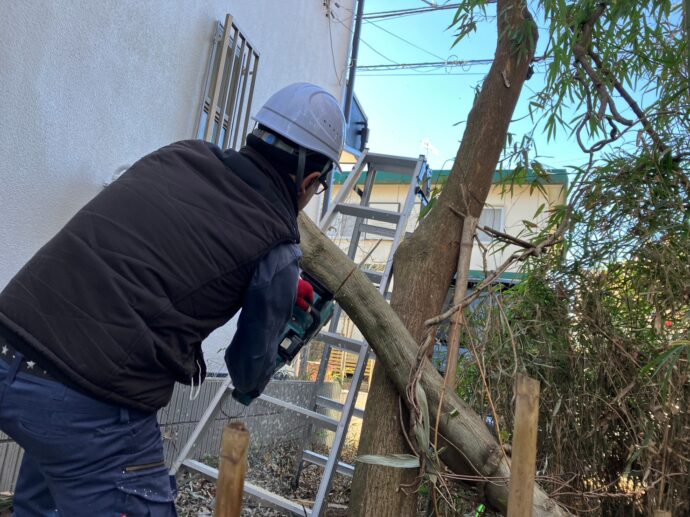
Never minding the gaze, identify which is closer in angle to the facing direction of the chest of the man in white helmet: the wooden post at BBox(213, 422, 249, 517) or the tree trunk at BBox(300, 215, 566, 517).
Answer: the tree trunk

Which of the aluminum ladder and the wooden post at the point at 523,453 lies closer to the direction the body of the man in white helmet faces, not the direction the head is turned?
the aluminum ladder

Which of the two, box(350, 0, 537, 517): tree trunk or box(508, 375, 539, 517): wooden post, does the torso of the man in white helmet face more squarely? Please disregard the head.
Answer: the tree trunk

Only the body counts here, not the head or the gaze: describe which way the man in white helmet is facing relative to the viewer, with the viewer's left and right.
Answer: facing away from the viewer and to the right of the viewer

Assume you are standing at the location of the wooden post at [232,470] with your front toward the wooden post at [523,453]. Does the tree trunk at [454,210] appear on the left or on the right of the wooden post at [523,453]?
left

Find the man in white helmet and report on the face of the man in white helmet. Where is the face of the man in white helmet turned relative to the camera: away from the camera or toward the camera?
away from the camera

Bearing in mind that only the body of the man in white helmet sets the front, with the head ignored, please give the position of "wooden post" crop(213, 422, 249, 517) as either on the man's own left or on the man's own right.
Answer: on the man's own right

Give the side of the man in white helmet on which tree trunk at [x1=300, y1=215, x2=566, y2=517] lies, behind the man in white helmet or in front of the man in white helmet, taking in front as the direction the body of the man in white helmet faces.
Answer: in front

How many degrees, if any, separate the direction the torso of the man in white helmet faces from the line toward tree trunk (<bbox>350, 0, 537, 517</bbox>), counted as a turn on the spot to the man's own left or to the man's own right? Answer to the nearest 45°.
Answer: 0° — they already face it

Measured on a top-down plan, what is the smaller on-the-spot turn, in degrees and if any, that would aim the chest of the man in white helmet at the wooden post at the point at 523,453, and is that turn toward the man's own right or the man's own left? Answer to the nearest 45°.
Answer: approximately 90° to the man's own right

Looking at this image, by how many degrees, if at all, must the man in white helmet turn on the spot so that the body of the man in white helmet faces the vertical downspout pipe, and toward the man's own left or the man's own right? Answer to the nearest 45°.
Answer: approximately 45° to the man's own left

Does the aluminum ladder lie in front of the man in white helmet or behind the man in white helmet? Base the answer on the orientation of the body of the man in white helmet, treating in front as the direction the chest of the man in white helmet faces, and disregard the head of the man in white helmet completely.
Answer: in front
